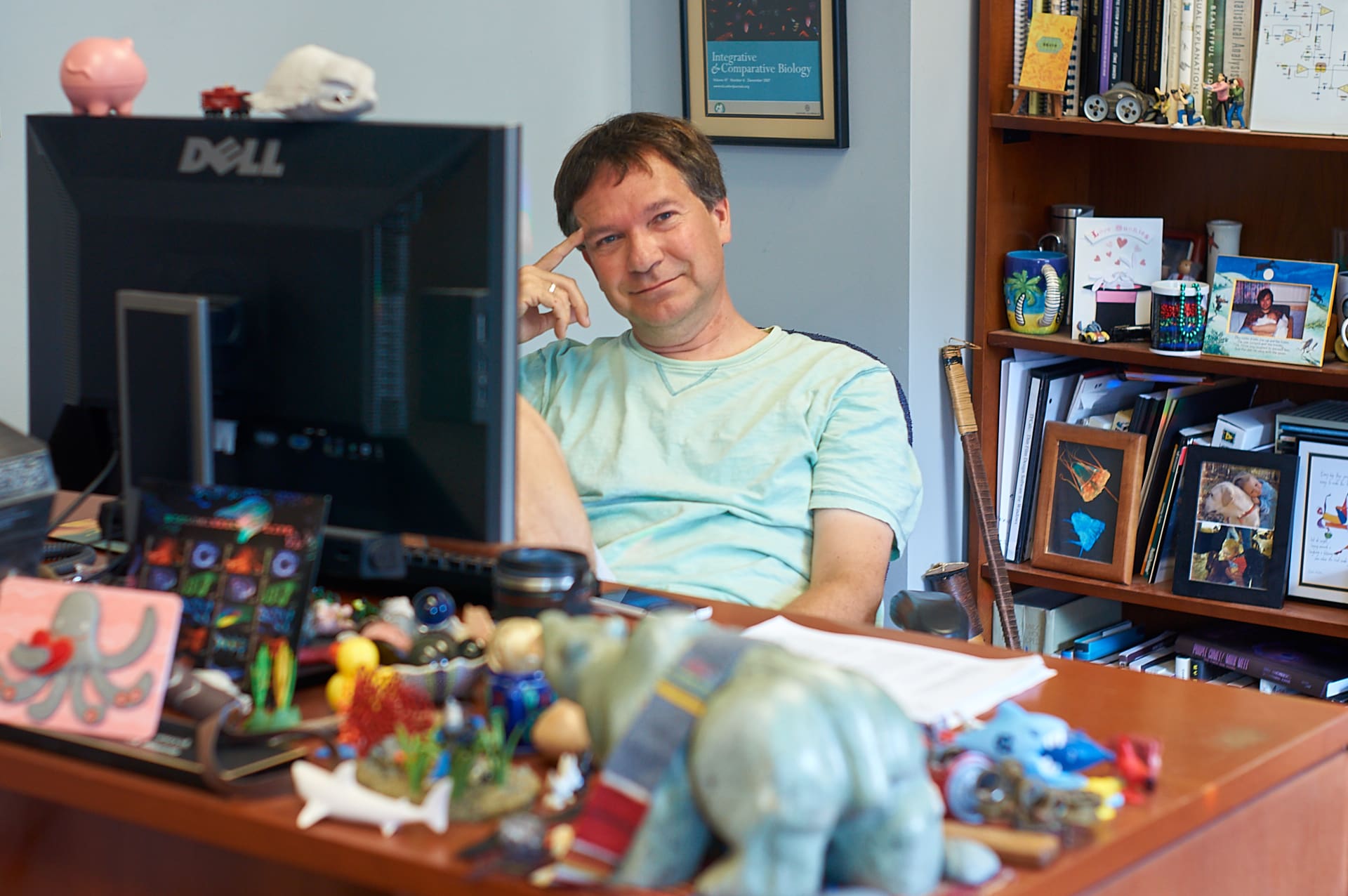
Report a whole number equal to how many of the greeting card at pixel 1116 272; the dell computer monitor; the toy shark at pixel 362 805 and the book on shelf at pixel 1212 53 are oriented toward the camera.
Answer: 2

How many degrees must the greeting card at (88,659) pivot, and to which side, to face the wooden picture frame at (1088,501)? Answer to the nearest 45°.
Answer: approximately 135° to its left

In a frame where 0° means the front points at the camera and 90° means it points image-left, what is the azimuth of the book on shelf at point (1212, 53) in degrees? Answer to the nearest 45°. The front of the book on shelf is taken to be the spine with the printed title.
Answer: approximately 0°

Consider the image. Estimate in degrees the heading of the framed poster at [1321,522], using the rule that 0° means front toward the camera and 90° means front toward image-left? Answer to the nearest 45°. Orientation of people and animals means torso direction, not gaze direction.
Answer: approximately 0°

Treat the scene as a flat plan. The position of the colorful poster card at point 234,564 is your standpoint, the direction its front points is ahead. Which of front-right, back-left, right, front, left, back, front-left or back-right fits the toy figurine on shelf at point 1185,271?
back-left
